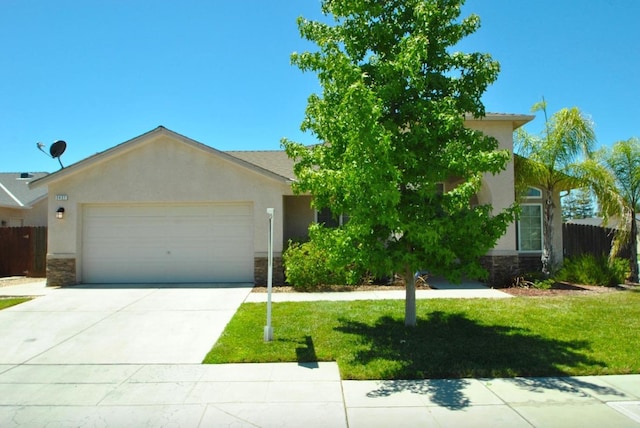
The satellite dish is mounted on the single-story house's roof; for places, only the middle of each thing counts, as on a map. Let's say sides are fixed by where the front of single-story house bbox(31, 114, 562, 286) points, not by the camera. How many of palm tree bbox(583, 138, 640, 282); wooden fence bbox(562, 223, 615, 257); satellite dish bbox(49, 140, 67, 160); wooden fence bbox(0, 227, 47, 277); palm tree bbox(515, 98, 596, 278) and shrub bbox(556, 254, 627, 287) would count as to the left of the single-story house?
4

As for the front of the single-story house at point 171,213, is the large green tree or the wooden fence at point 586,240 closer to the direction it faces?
the large green tree

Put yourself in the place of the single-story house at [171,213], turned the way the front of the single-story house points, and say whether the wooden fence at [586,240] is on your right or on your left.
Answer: on your left

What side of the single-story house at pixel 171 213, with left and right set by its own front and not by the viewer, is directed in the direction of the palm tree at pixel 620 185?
left

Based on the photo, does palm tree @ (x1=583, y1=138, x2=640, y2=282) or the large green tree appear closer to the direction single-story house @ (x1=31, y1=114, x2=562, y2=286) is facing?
the large green tree

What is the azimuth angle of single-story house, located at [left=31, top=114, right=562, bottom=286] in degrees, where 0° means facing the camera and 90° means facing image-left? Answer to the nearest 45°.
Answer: approximately 0°

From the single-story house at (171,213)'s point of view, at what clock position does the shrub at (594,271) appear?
The shrub is roughly at 9 o'clock from the single-story house.

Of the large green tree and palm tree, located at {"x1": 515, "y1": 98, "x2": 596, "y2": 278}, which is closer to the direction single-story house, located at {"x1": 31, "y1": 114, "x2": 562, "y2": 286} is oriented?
the large green tree

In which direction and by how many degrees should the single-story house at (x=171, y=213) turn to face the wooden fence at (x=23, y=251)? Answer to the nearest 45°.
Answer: approximately 135° to its right

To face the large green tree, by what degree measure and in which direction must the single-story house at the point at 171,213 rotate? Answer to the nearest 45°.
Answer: approximately 45° to its left
